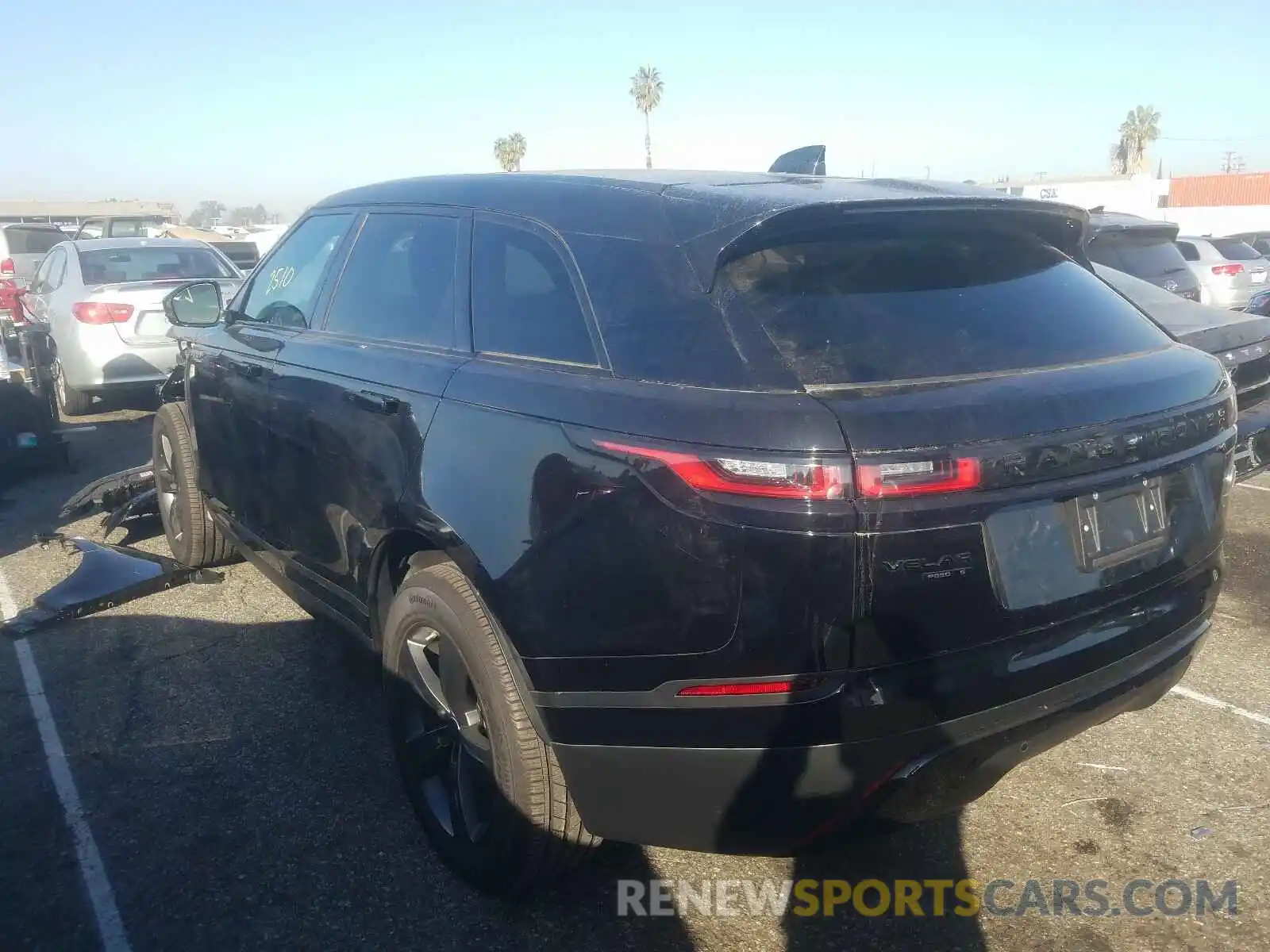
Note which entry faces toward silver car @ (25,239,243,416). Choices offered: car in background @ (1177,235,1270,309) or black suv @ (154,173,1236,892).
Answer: the black suv

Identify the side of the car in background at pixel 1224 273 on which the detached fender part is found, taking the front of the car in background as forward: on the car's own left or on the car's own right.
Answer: on the car's own left

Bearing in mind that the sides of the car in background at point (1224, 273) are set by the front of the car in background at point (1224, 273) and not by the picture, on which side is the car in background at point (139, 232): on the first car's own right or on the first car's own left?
on the first car's own left

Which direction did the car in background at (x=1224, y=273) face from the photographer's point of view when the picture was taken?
facing away from the viewer and to the left of the viewer

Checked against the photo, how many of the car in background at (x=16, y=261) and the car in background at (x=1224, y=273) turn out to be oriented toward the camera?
0

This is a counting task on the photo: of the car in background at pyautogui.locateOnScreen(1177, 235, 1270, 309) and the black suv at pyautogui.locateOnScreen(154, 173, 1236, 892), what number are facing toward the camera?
0

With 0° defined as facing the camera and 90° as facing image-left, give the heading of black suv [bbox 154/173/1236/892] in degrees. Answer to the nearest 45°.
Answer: approximately 135°

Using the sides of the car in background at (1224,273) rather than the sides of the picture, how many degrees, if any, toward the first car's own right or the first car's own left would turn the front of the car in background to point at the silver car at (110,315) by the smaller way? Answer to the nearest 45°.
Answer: approximately 90° to the first car's own left

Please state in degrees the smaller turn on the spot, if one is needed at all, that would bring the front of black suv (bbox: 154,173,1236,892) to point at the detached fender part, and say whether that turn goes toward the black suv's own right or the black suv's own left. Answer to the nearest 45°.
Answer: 0° — it already faces it

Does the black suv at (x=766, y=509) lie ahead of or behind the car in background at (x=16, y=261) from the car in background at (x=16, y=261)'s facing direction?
behind

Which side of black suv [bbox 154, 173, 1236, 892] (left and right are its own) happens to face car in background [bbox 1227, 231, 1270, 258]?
right

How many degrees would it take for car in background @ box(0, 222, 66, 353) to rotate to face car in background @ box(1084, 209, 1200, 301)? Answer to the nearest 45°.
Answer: approximately 135° to its right

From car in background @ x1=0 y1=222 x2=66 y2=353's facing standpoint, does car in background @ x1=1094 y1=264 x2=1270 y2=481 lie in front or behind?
behind

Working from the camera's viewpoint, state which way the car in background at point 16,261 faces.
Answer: facing away from the viewer

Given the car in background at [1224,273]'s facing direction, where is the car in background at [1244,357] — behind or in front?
behind
